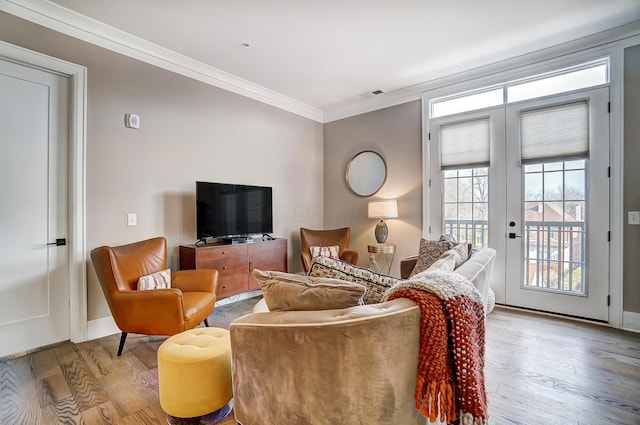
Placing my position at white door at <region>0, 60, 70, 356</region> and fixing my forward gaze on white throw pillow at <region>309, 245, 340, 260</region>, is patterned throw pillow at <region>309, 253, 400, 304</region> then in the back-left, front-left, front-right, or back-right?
front-right

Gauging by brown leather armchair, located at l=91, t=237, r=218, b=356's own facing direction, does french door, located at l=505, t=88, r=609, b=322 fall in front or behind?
in front

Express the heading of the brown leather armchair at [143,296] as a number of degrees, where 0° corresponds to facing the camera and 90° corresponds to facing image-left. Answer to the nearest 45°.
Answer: approximately 315°

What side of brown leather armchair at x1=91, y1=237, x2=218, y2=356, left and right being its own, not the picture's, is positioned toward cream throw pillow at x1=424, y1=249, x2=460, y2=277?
front

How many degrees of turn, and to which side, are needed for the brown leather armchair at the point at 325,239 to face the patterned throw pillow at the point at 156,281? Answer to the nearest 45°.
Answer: approximately 45° to its right

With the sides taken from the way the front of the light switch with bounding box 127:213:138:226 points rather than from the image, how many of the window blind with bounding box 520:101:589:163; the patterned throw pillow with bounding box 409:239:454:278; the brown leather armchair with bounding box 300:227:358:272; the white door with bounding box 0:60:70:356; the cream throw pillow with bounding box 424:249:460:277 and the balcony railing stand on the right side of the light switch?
1

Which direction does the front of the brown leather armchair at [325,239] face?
toward the camera

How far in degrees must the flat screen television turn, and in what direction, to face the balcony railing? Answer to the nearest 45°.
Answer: approximately 45° to its left

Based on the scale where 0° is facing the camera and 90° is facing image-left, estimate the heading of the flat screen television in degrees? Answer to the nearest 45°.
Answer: approximately 315°

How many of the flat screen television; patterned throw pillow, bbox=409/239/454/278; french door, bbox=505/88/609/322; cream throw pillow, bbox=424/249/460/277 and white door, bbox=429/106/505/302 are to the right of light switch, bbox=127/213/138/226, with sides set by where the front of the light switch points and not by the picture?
0

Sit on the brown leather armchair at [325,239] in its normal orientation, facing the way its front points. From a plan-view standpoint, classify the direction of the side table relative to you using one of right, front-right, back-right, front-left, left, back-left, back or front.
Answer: left

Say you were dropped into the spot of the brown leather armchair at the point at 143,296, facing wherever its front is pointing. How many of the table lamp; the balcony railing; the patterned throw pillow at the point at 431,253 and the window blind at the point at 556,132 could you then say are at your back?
0

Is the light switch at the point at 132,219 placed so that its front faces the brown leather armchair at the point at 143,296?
yes

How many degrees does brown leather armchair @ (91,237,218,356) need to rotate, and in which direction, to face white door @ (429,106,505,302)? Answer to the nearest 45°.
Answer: approximately 45° to its left

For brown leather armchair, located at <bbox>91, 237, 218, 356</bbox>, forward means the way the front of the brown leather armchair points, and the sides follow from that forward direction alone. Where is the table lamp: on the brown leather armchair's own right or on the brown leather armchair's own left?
on the brown leather armchair's own left

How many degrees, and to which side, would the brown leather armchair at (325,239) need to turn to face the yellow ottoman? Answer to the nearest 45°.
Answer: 0° — it already faces it

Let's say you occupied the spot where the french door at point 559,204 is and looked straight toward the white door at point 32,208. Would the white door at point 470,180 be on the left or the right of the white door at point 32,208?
right
